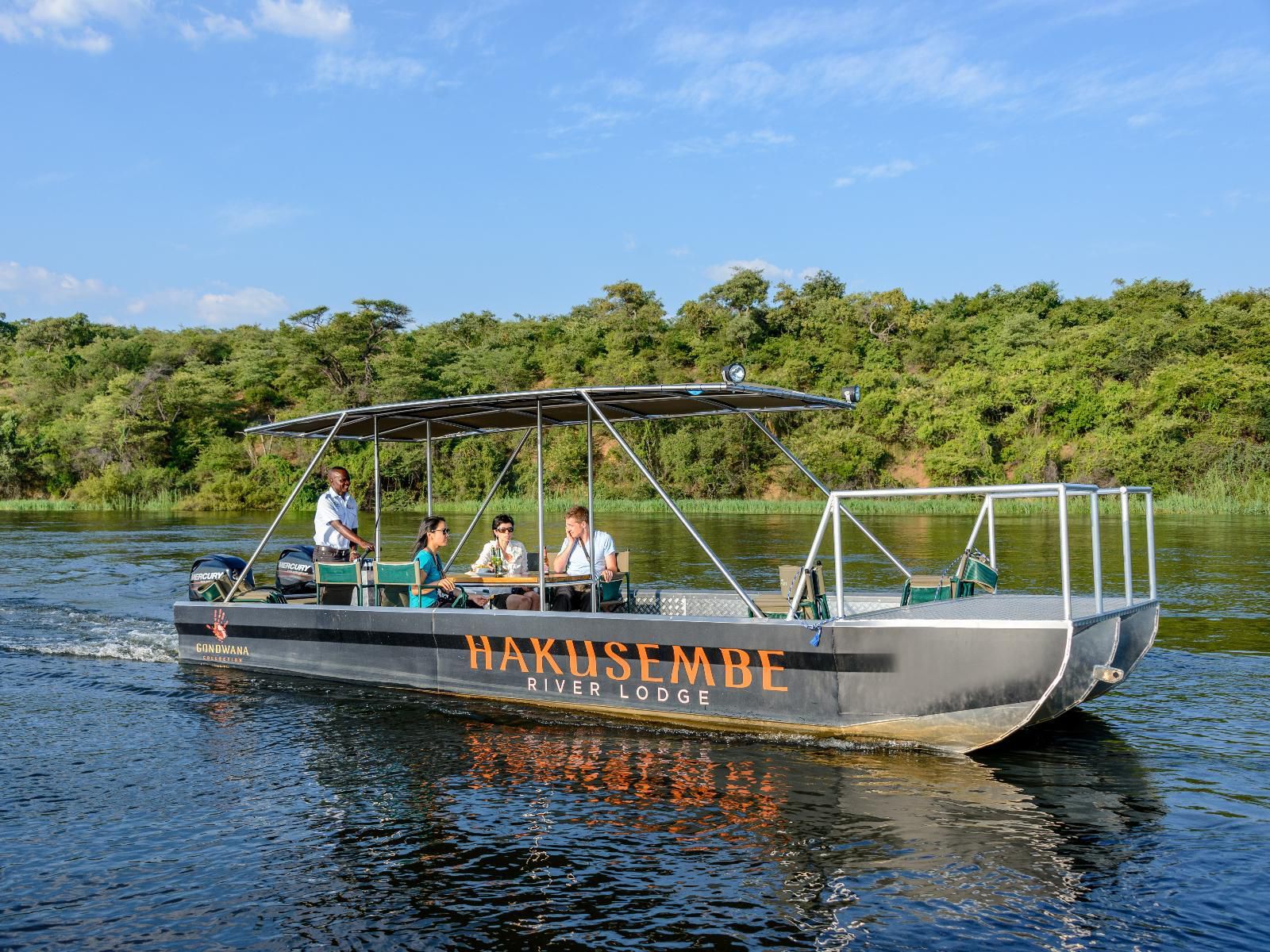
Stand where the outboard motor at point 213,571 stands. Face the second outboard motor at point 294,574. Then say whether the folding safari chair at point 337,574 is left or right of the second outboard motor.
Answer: right

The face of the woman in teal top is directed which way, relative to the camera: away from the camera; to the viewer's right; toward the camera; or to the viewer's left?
to the viewer's right

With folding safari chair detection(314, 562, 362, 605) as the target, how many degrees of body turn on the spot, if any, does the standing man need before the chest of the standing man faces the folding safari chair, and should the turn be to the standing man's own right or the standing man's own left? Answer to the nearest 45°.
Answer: approximately 45° to the standing man's own right

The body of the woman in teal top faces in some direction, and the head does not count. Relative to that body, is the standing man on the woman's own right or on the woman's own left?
on the woman's own left

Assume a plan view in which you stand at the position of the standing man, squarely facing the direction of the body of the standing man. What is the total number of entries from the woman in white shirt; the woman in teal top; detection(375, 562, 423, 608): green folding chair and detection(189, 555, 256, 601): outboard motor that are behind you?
1

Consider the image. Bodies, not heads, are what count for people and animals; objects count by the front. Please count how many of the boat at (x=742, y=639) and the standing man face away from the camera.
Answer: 0

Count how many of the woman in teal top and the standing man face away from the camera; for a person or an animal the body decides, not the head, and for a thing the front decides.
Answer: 0

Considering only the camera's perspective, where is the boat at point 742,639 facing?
facing the viewer and to the right of the viewer

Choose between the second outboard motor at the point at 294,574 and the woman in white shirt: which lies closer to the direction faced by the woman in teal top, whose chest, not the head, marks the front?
the woman in white shirt

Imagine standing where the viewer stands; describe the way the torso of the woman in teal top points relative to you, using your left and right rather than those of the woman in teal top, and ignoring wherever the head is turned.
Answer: facing to the right of the viewer
